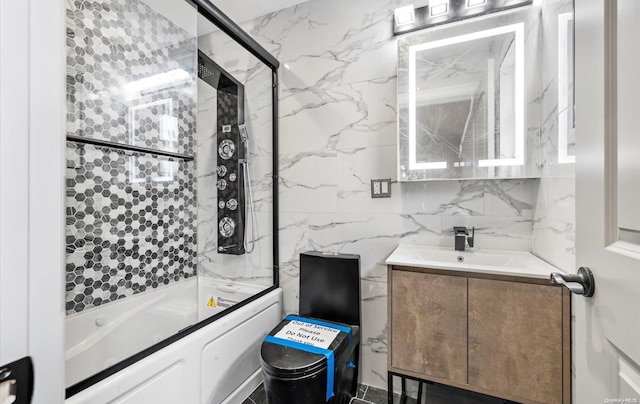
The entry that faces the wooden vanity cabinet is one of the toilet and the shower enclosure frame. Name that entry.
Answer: the shower enclosure frame

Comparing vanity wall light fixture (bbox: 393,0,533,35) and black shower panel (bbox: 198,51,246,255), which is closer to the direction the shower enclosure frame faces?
the vanity wall light fixture

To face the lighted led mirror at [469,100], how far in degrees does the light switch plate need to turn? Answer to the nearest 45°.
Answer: approximately 90° to its left

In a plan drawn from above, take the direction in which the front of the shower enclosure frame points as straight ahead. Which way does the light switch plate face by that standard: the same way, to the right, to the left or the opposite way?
to the right

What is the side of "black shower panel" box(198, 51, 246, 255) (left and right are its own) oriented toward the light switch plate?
left

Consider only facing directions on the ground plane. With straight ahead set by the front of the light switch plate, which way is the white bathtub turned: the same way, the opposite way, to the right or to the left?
to the left

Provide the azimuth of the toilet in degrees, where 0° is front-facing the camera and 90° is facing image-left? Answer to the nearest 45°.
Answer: approximately 45°

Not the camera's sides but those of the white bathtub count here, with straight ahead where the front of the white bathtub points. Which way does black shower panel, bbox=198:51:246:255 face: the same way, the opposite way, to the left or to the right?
to the right
